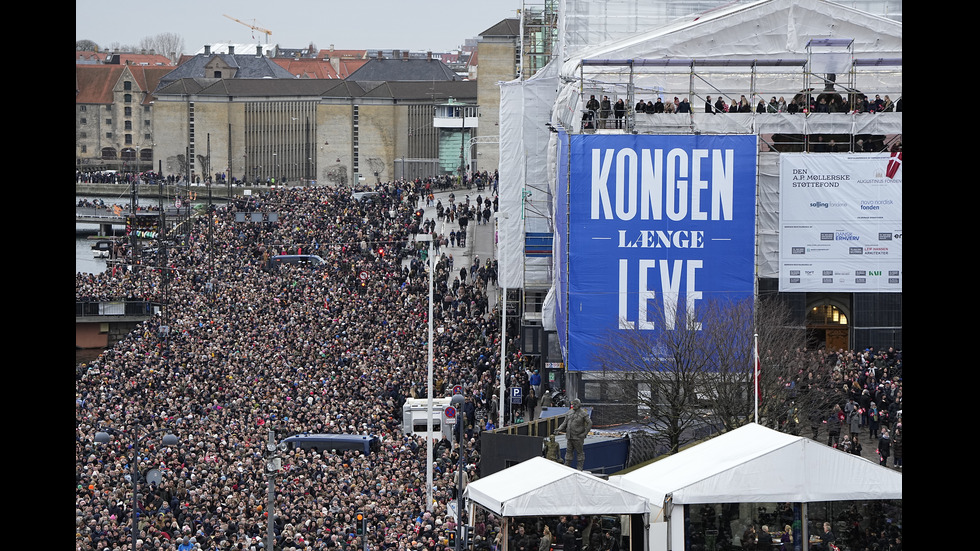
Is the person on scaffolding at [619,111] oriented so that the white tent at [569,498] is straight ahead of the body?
yes

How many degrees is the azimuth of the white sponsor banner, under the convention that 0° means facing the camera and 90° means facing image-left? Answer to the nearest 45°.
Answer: approximately 0°

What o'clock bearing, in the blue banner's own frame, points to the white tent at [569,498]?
The white tent is roughly at 12 o'clock from the blue banner.

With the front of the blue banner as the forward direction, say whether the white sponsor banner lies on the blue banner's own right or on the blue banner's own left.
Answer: on the blue banner's own left

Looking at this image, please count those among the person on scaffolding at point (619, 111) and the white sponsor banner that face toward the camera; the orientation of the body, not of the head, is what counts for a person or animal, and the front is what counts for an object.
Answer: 2

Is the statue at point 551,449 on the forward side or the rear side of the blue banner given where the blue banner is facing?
on the forward side

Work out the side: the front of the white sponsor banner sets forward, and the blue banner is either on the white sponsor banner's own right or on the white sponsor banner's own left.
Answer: on the white sponsor banner's own right

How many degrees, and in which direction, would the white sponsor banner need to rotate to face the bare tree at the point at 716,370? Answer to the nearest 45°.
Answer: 0° — it already faces it

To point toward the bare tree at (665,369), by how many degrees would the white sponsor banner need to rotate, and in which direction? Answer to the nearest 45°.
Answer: approximately 45° to its right
